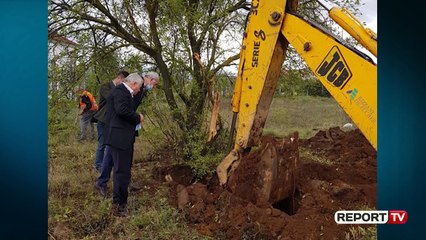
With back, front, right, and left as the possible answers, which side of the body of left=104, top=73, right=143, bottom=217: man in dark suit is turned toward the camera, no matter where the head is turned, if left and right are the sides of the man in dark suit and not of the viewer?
right

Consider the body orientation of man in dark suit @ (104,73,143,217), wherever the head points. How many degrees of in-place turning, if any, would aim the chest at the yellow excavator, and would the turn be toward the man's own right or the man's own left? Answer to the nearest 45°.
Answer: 0° — they already face it

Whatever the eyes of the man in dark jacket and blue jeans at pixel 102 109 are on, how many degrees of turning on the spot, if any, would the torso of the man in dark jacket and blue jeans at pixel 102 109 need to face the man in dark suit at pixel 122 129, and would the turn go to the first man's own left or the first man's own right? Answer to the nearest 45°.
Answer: approximately 90° to the first man's own right

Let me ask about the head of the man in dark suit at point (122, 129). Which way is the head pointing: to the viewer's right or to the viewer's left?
to the viewer's right

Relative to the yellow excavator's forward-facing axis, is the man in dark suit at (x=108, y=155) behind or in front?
in front

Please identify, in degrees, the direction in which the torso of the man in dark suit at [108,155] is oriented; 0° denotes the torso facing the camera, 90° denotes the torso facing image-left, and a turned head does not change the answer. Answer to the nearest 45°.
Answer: approximately 270°

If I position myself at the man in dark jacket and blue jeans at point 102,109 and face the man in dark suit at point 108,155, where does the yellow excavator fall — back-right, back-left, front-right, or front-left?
front-left

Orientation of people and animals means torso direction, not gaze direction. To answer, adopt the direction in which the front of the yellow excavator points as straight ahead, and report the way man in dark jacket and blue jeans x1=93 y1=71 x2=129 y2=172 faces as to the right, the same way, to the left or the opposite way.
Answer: the opposite way

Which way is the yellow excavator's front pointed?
to the viewer's left

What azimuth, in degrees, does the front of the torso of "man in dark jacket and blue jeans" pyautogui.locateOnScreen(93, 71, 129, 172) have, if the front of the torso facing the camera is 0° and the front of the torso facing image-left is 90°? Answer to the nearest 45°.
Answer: approximately 270°

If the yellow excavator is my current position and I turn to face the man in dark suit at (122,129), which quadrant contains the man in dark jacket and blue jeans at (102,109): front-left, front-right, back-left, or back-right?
front-right
